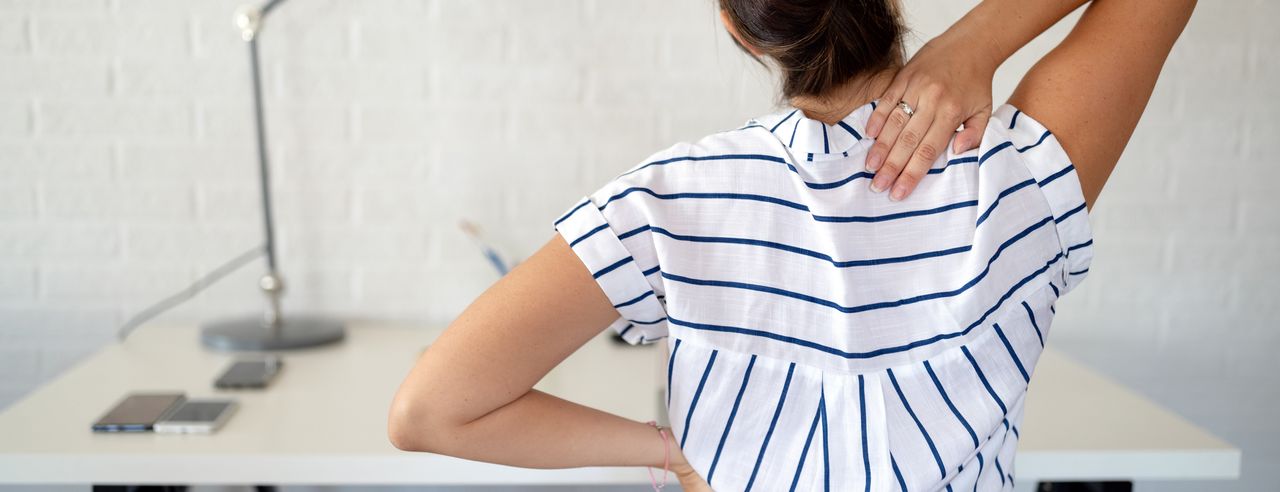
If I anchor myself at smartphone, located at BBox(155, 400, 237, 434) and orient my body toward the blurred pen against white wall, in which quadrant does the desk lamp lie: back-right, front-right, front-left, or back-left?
front-left

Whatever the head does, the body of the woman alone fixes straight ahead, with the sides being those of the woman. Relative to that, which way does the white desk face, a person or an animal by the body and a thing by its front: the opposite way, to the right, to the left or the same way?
the opposite way

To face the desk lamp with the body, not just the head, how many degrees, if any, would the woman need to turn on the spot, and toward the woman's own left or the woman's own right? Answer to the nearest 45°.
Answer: approximately 45° to the woman's own left

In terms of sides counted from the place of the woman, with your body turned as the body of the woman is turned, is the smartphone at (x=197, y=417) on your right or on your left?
on your left

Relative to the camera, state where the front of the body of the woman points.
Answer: away from the camera

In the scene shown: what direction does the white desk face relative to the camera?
toward the camera
